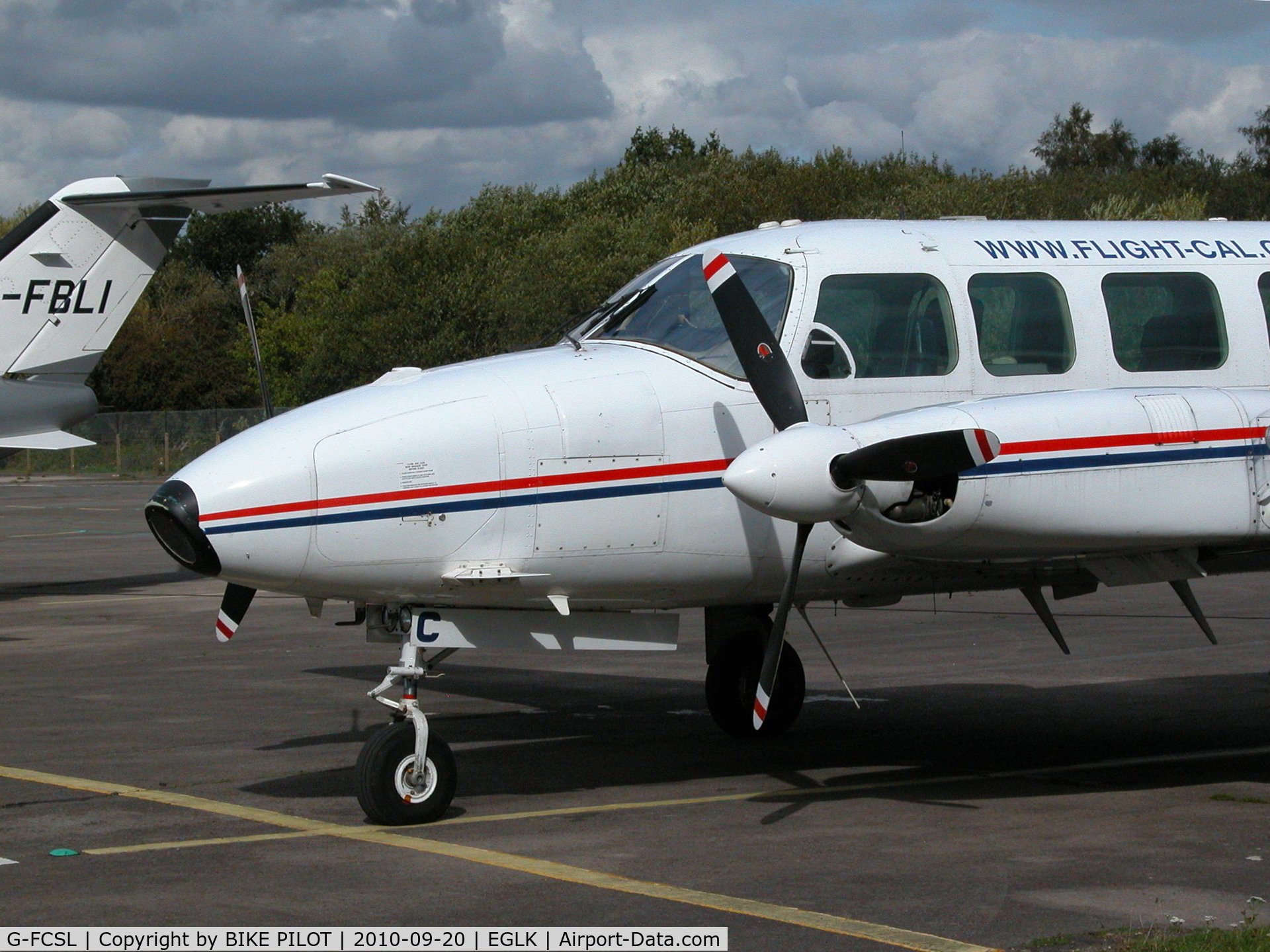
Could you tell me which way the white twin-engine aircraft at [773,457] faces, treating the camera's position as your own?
facing the viewer and to the left of the viewer
